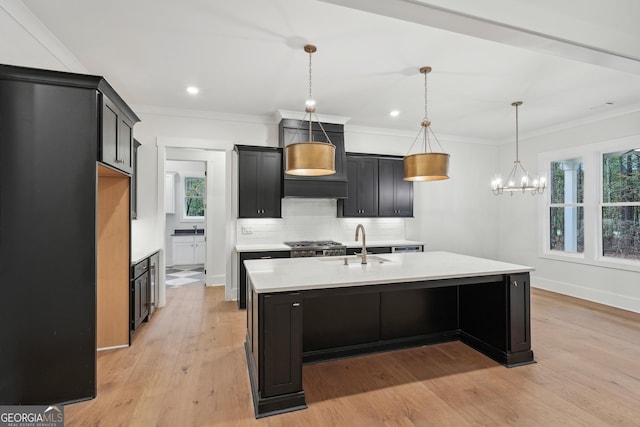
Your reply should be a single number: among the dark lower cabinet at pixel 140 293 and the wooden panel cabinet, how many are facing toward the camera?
0

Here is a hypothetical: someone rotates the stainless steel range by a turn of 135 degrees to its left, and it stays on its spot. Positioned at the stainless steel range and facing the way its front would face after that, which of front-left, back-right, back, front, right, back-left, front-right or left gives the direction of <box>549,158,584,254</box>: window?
front-right

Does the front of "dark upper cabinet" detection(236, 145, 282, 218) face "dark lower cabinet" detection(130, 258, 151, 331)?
no

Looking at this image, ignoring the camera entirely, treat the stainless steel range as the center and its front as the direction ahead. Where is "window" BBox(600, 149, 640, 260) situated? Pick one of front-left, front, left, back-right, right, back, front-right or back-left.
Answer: left

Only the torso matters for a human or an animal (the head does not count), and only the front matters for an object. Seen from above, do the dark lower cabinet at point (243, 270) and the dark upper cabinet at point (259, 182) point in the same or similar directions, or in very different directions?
same or similar directions

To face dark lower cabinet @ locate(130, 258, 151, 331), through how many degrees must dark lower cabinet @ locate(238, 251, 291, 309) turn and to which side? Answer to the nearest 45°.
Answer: approximately 45° to its right

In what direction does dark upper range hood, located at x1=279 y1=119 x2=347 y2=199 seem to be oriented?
toward the camera

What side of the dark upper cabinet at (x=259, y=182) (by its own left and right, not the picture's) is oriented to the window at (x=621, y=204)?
left

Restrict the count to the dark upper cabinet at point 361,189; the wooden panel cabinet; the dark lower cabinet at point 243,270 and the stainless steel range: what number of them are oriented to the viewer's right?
1

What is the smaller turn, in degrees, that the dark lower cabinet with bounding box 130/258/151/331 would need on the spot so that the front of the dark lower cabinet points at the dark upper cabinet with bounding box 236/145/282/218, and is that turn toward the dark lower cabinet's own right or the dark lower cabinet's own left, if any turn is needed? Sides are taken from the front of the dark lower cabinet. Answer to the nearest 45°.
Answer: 0° — it already faces it

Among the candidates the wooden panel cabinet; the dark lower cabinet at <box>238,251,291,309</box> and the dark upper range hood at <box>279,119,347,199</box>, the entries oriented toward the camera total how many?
2

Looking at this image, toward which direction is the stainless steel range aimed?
toward the camera

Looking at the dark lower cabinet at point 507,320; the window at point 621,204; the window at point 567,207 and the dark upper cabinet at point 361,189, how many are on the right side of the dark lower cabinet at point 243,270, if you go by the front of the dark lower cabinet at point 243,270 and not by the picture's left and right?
0

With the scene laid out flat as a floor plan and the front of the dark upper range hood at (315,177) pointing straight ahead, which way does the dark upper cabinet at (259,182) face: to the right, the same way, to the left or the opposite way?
the same way

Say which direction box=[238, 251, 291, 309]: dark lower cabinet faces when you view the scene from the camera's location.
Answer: facing the viewer

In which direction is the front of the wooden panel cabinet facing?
to the viewer's right

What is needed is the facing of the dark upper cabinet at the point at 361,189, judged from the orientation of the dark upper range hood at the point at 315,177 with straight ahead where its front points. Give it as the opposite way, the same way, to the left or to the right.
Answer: the same way
